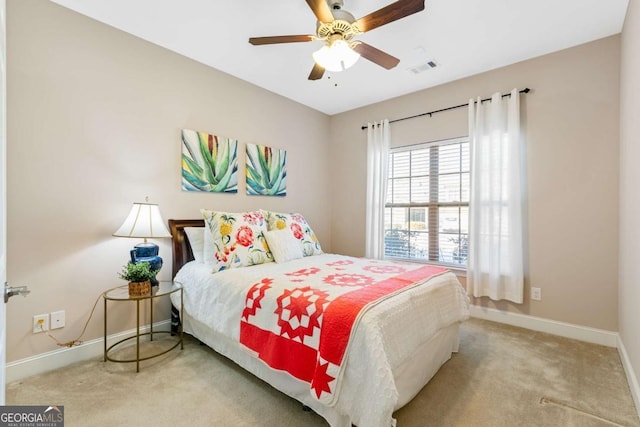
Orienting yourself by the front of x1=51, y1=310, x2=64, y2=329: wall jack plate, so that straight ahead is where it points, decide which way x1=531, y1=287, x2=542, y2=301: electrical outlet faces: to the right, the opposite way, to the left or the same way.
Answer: to the right

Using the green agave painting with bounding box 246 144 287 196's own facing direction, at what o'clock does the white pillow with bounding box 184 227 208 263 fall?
The white pillow is roughly at 3 o'clock from the green agave painting.

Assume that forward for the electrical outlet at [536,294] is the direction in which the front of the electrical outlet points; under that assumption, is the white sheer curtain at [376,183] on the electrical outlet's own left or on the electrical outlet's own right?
on the electrical outlet's own right

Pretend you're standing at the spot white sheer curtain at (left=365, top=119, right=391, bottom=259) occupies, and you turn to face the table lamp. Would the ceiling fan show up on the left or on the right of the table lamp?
left

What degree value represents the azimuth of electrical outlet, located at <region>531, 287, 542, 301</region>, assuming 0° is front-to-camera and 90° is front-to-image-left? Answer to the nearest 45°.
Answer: approximately 0°

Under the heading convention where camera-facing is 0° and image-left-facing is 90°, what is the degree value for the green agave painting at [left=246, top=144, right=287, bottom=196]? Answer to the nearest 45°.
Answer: approximately 315°

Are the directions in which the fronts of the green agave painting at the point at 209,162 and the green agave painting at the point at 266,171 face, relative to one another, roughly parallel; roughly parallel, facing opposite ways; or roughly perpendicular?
roughly parallel

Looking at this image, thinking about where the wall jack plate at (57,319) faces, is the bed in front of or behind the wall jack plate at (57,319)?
in front

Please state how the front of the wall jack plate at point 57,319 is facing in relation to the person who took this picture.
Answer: facing the viewer

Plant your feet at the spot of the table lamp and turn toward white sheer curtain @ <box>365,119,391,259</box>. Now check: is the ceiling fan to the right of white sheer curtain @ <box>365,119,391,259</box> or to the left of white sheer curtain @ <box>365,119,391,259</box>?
right

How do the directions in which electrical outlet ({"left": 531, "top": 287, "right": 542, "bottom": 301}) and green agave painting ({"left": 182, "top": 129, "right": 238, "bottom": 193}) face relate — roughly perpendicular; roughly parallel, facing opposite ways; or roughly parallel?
roughly perpendicular

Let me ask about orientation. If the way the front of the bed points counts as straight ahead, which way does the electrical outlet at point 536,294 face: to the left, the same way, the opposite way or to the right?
to the right
